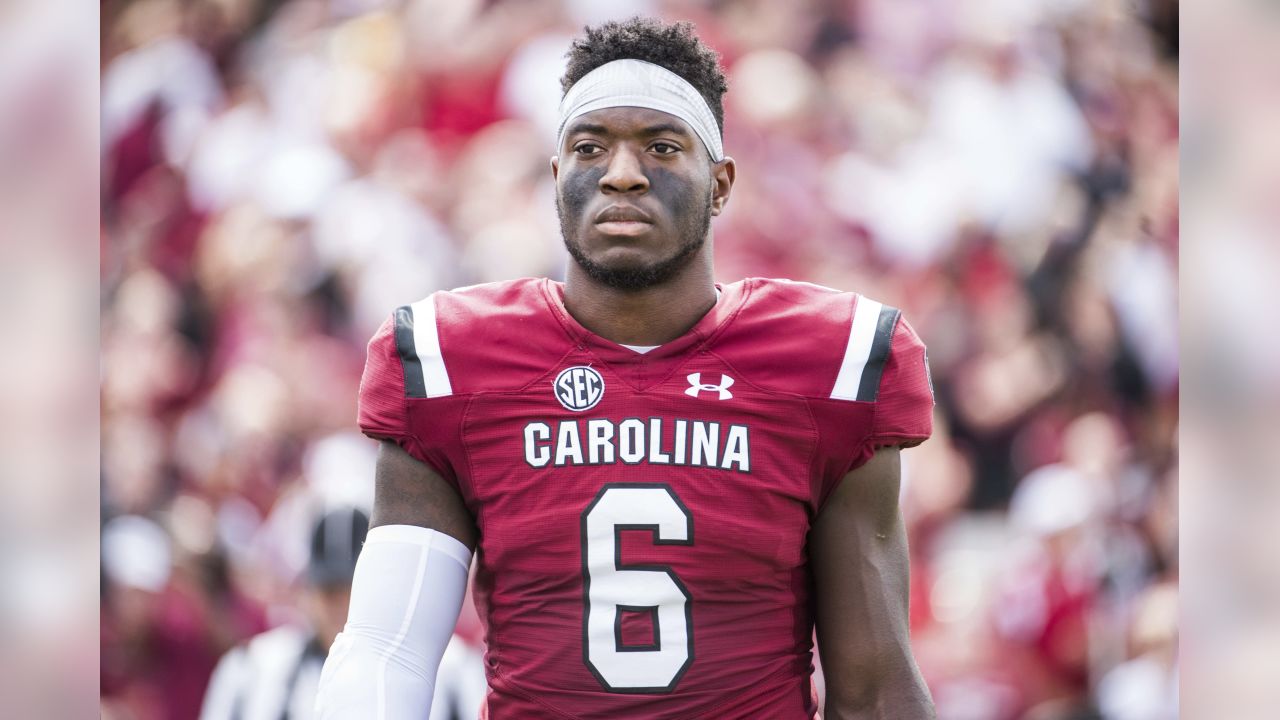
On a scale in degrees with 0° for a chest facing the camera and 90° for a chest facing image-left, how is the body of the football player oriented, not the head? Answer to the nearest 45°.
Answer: approximately 0°
